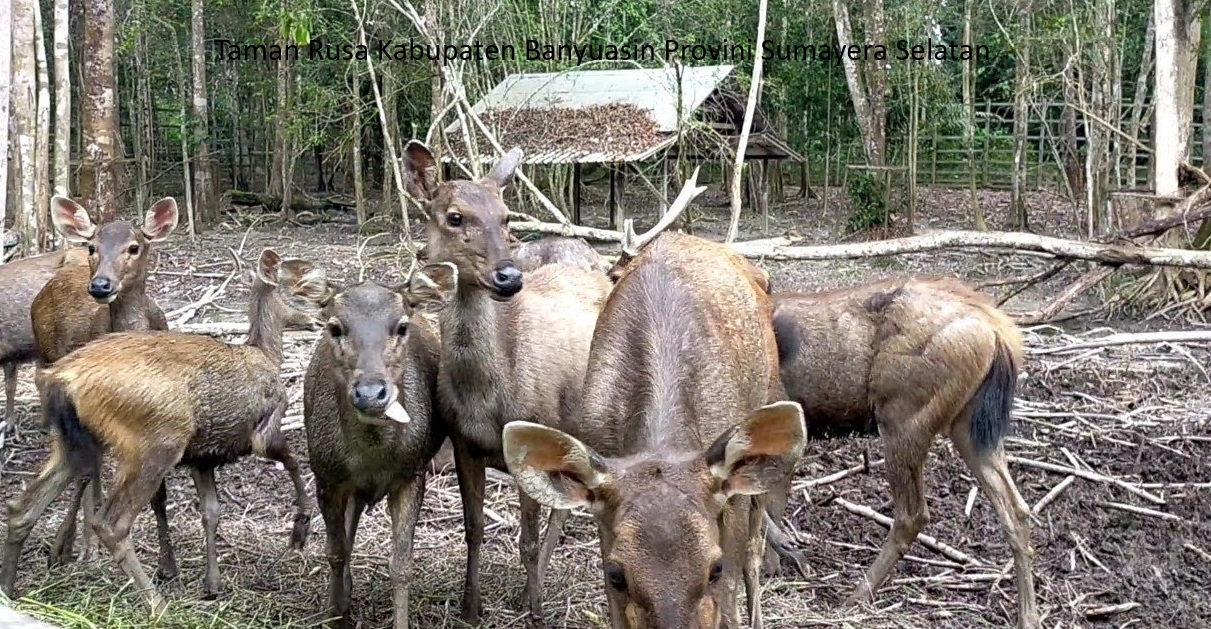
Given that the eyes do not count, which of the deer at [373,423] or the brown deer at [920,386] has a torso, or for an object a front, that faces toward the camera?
the deer

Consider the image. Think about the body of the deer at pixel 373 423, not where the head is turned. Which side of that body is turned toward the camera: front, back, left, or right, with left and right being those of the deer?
front

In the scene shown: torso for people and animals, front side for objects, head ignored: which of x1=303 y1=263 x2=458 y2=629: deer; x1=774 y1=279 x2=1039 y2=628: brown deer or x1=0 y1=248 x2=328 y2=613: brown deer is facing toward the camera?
the deer

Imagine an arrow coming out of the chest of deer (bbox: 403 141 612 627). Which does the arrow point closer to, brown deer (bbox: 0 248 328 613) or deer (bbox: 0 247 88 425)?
the brown deer

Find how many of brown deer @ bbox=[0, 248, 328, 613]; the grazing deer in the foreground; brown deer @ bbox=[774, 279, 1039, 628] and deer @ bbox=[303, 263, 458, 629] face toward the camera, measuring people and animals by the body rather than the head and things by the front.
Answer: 2

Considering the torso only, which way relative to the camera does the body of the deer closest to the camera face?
toward the camera

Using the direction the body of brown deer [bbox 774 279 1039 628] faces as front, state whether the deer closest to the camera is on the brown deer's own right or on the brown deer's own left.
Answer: on the brown deer's own left

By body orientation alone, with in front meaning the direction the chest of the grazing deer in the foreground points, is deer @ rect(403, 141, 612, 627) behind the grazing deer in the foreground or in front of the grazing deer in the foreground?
behind

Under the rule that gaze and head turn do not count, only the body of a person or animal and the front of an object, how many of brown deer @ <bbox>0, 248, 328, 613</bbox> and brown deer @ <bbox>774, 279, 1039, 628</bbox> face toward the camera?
0

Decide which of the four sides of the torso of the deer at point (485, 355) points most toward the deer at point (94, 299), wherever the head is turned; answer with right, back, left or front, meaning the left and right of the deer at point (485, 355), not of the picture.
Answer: right

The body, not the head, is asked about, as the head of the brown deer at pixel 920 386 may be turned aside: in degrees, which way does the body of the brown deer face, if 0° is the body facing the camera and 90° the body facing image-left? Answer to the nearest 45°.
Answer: approximately 135°

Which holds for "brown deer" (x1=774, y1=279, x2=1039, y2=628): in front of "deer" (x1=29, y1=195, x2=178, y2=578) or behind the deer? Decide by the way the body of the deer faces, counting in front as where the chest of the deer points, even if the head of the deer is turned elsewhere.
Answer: in front

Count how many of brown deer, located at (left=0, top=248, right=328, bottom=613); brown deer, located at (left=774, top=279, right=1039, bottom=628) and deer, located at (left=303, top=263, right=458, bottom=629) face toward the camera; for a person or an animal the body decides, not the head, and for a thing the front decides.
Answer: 1

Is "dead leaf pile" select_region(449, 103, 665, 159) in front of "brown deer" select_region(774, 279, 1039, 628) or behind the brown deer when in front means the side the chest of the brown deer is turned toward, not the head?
in front

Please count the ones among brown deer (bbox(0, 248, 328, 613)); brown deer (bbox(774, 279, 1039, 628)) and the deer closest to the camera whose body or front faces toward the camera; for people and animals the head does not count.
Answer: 1
